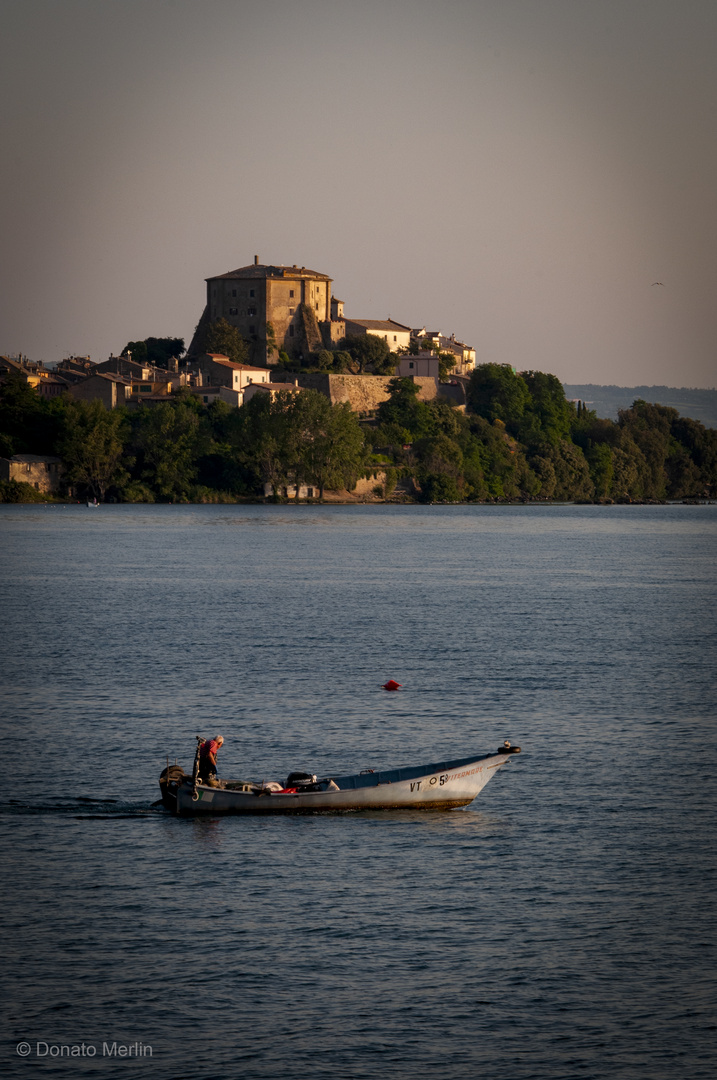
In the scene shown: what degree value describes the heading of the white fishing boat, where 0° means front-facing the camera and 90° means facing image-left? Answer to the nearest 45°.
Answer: approximately 270°

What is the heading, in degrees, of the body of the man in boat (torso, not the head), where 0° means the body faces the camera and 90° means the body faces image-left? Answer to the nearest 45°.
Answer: approximately 270°
